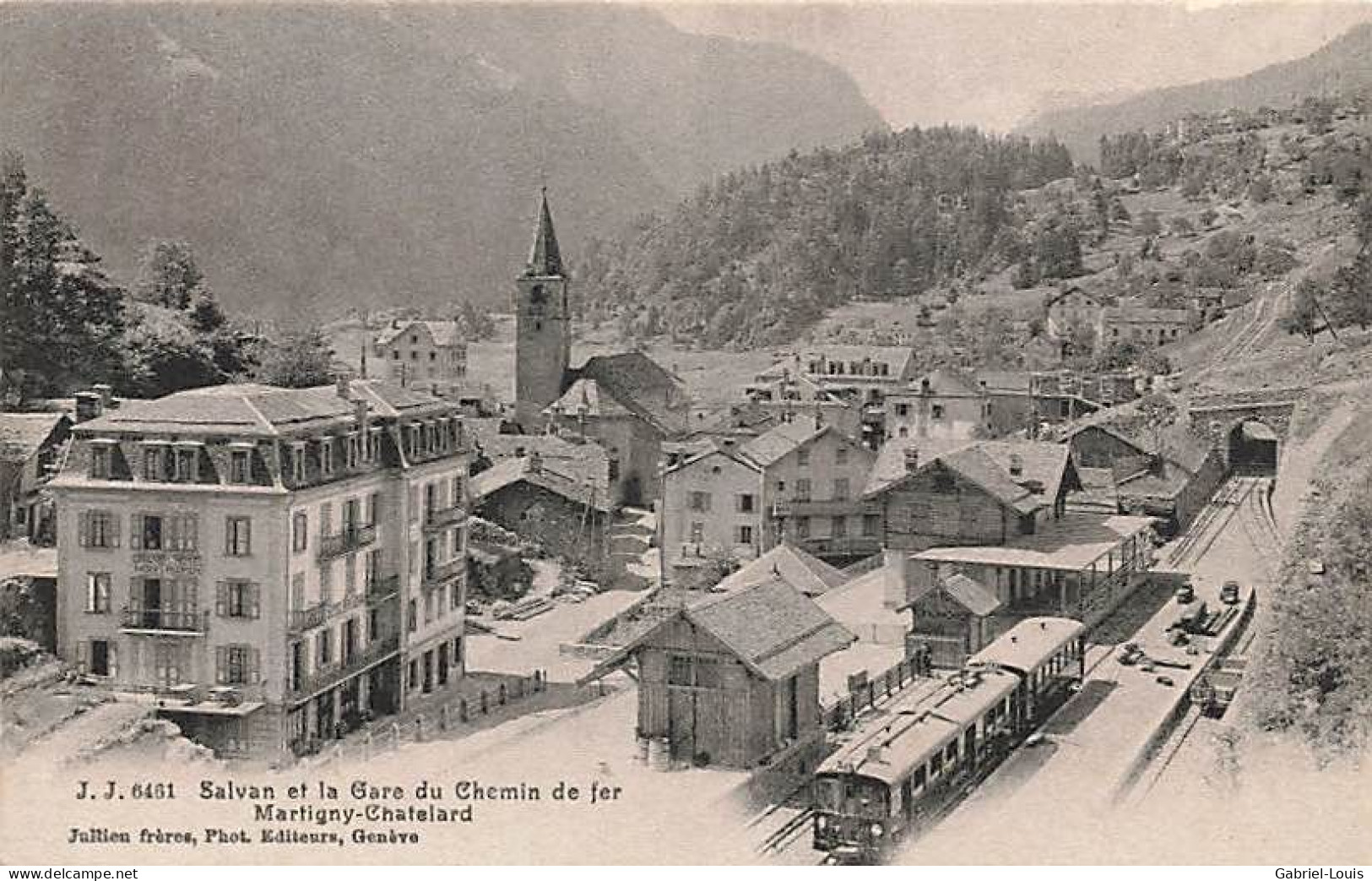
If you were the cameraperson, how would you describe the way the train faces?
facing the viewer and to the left of the viewer

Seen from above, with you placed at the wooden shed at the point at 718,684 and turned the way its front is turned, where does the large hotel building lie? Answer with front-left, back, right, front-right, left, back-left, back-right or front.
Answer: front-right

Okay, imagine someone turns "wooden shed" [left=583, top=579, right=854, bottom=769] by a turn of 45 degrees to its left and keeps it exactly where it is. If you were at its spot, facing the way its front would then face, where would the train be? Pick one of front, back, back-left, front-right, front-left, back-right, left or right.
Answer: left

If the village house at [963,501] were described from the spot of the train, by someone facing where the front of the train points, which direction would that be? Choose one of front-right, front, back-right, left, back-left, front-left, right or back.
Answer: back-right

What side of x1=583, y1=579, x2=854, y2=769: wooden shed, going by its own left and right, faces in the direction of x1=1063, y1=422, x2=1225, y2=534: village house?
back

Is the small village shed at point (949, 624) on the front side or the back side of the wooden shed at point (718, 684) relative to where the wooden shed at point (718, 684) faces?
on the back side

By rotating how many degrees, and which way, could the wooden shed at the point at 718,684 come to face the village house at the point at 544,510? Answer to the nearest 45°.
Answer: approximately 135° to its right

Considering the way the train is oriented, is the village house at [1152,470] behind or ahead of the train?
behind

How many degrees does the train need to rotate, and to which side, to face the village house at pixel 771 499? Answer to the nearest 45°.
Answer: approximately 135° to its right
